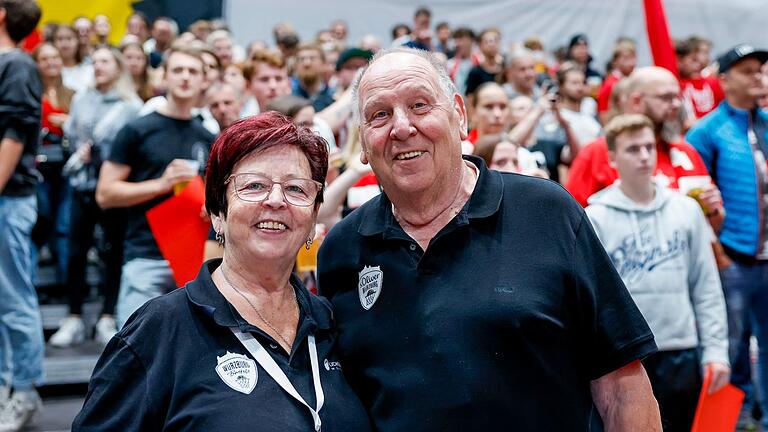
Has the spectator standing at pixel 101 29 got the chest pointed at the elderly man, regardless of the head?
yes

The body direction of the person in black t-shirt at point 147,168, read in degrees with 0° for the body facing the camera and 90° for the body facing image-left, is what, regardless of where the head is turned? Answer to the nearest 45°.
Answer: approximately 315°

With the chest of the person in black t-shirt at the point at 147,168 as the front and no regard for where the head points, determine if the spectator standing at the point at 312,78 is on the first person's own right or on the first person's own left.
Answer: on the first person's own left

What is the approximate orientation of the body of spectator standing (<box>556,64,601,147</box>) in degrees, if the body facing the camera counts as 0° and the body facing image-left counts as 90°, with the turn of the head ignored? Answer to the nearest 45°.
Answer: approximately 315°

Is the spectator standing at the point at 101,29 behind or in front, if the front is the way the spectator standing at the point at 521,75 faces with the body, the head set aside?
behind

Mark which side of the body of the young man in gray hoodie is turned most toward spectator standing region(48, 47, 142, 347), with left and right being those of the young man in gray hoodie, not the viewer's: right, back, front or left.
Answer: right

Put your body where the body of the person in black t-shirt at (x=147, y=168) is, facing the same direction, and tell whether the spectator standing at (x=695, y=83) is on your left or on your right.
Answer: on your left

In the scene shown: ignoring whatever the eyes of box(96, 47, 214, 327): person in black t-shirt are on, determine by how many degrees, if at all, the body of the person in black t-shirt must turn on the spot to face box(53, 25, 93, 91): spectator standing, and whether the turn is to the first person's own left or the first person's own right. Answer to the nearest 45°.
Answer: approximately 135° to the first person's own left
